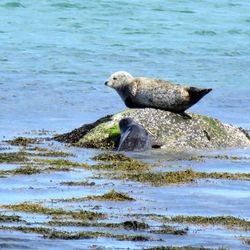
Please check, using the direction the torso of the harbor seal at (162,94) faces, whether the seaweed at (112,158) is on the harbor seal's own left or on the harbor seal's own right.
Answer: on the harbor seal's own left

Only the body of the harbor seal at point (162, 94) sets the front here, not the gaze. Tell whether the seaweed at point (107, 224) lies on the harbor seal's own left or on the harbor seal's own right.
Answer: on the harbor seal's own left

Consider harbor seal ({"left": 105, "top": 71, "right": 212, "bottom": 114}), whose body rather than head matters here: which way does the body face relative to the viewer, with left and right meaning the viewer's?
facing to the left of the viewer

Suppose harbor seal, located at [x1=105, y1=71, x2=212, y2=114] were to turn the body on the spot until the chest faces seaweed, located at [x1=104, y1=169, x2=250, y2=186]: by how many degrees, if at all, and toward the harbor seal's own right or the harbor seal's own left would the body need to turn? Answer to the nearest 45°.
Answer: approximately 90° to the harbor seal's own left

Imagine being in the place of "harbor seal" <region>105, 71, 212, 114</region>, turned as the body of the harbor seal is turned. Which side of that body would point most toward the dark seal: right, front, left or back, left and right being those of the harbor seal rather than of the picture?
left

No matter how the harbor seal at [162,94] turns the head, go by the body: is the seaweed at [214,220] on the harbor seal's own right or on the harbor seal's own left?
on the harbor seal's own left

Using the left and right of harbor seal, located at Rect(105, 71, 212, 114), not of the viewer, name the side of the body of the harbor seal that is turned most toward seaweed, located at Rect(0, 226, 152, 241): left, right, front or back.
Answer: left

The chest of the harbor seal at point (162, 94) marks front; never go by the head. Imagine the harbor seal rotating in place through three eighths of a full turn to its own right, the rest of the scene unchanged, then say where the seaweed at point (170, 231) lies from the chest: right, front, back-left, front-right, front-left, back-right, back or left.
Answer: back-right

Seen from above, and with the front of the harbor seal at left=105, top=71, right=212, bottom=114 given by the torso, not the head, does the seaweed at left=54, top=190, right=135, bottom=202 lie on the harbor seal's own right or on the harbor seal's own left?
on the harbor seal's own left
